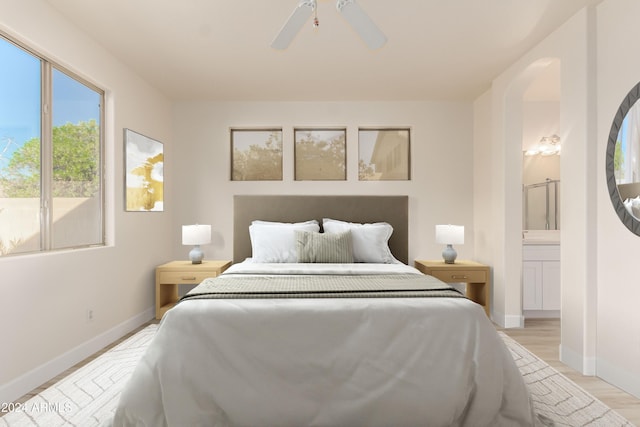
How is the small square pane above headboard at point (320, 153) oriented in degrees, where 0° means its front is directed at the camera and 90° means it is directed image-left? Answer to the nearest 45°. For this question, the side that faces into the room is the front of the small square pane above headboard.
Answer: approximately 0°

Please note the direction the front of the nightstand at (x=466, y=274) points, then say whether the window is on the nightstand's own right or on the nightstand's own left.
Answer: on the nightstand's own right

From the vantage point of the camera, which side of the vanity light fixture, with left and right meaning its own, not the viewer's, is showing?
front

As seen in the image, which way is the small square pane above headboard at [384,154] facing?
toward the camera

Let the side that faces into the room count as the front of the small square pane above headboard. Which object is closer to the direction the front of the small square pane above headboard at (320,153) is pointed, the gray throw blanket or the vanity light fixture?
the gray throw blanket

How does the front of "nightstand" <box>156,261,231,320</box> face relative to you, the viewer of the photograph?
facing the viewer

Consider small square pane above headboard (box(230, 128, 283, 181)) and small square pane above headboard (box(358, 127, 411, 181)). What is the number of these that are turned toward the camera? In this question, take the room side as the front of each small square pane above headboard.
2

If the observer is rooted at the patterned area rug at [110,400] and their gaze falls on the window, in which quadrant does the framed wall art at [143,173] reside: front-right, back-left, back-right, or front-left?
front-right

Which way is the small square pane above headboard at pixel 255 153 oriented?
toward the camera
